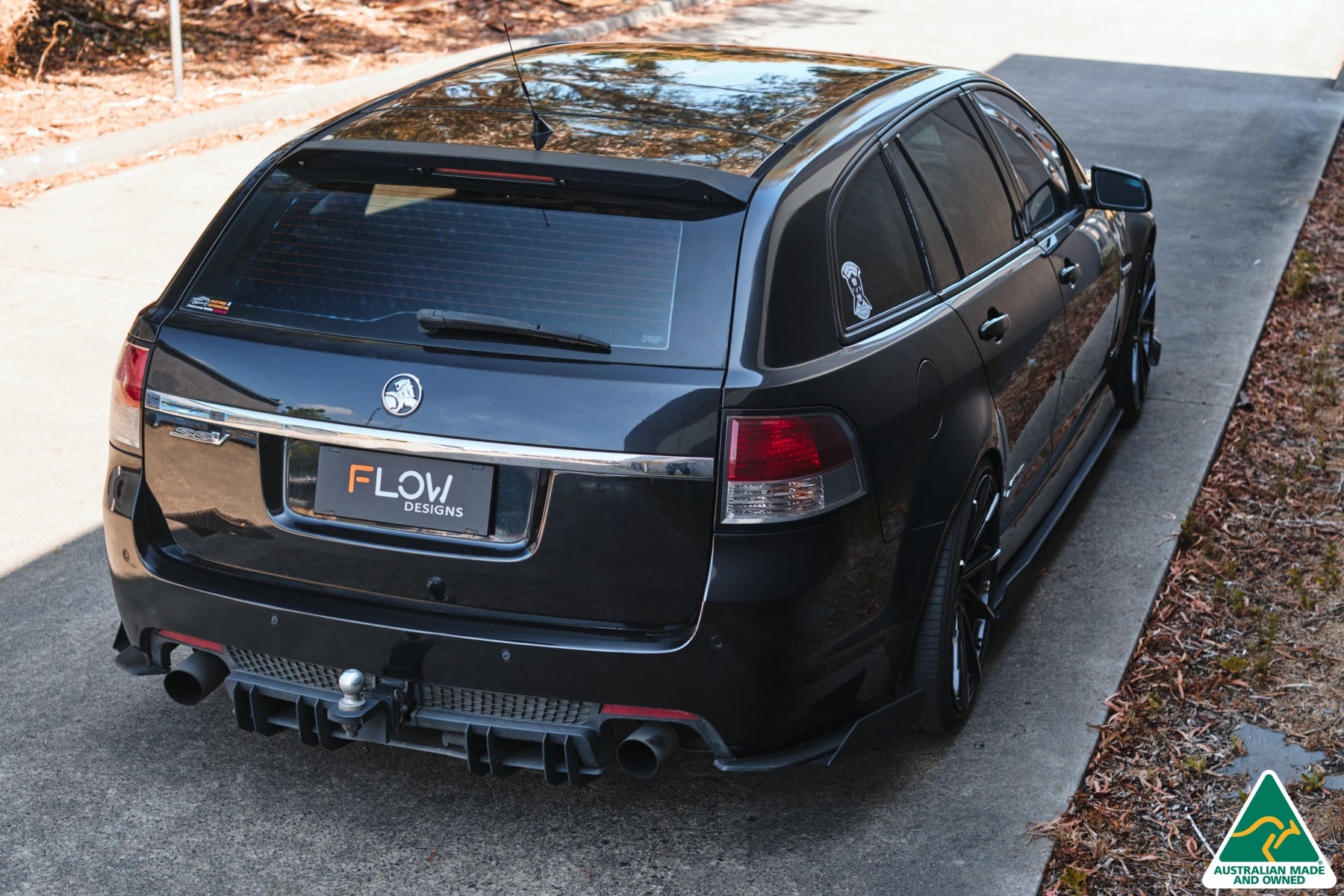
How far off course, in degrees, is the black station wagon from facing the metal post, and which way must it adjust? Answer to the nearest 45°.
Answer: approximately 90° to its left

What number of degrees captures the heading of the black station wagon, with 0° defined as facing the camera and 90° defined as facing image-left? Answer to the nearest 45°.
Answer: approximately 225°
